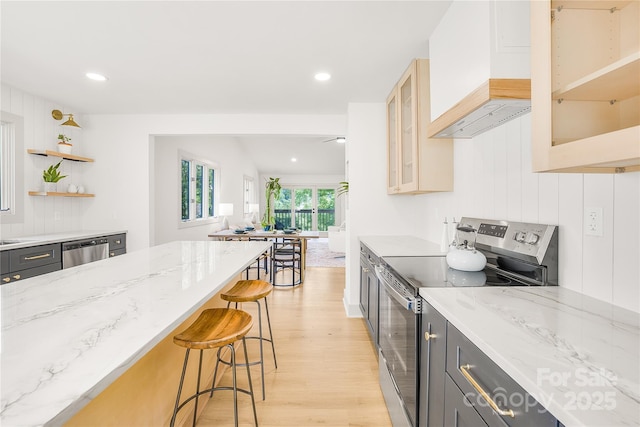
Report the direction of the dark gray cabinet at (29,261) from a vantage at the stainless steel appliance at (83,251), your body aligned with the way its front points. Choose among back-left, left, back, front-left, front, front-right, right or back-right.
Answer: right

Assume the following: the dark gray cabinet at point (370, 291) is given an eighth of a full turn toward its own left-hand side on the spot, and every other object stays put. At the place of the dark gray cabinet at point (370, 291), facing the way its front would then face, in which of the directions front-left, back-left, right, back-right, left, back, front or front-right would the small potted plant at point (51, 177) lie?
front-right

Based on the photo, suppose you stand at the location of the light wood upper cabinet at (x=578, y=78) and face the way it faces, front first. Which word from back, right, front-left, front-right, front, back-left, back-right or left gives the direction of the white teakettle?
right

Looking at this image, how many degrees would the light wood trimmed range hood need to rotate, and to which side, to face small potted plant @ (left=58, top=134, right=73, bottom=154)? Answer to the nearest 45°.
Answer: approximately 45° to its right

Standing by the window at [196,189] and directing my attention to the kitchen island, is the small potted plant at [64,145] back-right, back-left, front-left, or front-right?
front-right

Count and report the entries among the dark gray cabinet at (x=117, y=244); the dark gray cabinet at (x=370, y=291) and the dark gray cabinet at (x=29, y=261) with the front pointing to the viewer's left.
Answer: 1

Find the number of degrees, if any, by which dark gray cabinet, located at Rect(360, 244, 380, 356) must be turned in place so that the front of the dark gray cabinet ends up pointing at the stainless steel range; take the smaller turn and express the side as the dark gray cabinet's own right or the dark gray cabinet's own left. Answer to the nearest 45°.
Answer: approximately 90° to the dark gray cabinet's own left

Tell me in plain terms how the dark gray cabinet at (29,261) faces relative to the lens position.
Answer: facing the viewer and to the right of the viewer

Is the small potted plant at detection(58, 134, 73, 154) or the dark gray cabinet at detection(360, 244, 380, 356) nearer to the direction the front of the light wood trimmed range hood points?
the small potted plant

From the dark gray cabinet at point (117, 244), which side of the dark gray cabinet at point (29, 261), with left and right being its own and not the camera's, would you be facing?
left

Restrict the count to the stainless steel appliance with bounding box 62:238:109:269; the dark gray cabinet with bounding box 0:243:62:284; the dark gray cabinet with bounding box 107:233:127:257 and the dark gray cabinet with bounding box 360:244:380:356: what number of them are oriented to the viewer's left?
1

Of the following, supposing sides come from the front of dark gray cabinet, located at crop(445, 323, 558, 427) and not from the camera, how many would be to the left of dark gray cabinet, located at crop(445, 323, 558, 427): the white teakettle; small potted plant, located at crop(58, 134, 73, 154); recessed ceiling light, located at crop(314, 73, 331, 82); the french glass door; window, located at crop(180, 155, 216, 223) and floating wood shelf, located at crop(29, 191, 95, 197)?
0

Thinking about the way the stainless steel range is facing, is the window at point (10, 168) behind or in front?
in front

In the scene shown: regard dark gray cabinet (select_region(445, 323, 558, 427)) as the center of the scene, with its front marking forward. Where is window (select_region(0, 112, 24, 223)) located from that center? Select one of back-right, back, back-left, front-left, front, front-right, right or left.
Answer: front-right

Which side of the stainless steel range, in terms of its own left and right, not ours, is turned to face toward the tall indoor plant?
right

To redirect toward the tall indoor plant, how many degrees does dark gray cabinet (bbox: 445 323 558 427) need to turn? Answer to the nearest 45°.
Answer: approximately 90° to its right

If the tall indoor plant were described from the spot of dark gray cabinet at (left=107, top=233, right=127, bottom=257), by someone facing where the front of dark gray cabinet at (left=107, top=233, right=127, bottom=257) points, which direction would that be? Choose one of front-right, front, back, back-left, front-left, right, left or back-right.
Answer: left

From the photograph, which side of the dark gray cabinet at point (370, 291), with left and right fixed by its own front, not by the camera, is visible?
left

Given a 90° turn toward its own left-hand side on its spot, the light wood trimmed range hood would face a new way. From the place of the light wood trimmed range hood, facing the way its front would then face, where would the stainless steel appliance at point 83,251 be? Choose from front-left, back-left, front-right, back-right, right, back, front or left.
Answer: back-right
